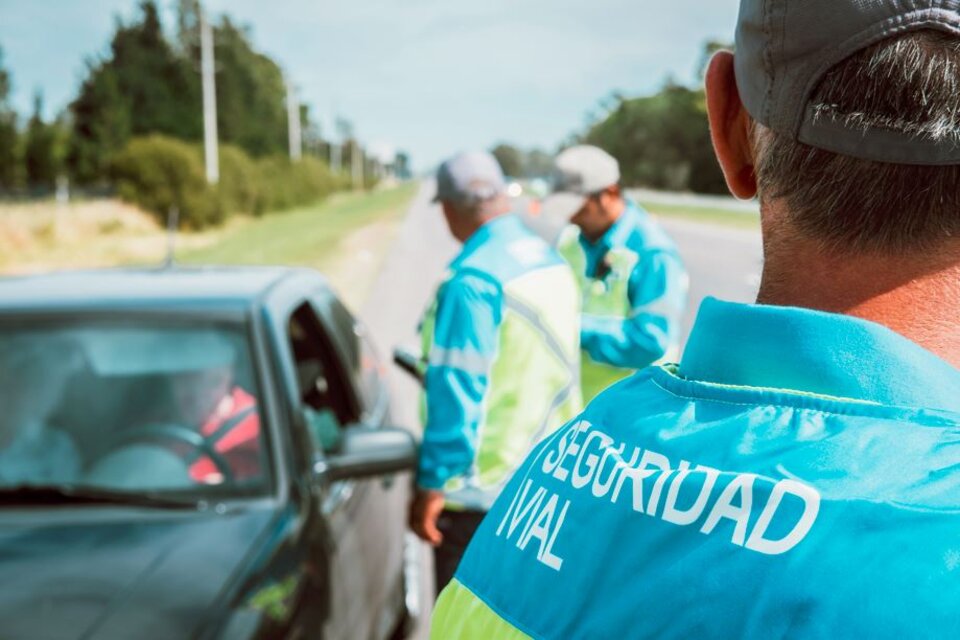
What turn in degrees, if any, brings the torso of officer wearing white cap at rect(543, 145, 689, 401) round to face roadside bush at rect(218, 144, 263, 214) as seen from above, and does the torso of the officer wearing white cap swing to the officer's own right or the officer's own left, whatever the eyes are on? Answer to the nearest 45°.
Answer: approximately 90° to the officer's own right

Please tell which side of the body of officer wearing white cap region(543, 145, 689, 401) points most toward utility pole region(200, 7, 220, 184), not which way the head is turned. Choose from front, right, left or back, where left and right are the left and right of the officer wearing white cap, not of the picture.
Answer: right

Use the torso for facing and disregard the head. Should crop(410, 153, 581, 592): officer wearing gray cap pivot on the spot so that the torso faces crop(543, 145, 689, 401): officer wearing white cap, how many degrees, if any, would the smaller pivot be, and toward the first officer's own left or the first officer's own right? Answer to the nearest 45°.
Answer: approximately 90° to the first officer's own right

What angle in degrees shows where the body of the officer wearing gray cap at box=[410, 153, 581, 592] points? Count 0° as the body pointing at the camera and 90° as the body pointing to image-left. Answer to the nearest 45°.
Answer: approximately 135°

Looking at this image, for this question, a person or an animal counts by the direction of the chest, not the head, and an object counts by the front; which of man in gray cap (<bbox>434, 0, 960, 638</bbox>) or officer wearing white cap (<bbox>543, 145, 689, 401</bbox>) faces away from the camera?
the man in gray cap

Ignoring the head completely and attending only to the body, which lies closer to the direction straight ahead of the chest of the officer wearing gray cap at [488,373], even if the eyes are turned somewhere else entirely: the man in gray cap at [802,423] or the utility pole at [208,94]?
the utility pole

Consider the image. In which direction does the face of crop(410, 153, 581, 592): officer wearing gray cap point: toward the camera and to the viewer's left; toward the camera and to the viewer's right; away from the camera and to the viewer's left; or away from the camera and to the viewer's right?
away from the camera and to the viewer's left

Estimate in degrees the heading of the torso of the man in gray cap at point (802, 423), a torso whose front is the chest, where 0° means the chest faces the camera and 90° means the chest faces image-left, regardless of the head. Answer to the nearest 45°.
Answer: approximately 180°

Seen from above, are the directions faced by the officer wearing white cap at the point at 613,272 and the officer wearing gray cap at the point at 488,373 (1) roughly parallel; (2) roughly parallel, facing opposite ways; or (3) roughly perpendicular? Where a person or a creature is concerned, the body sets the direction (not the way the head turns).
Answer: roughly perpendicular

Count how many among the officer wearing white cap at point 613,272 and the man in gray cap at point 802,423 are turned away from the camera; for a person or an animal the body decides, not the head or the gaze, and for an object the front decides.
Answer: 1
